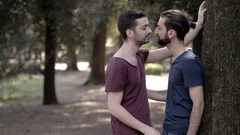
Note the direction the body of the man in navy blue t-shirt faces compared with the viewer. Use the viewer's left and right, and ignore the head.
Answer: facing to the left of the viewer

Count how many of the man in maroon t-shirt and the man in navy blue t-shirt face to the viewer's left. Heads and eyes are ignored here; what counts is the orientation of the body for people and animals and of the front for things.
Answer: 1

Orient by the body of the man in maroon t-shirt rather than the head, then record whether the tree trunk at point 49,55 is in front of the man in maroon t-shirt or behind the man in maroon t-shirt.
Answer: behind

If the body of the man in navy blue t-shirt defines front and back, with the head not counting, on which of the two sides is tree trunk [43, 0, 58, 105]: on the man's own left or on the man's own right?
on the man's own right

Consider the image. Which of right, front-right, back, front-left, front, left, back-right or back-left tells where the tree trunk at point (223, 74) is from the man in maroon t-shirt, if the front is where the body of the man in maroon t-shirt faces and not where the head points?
front-left

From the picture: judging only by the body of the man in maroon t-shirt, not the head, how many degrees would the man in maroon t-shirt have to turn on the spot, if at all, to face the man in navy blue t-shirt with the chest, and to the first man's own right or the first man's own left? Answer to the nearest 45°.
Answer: approximately 45° to the first man's own left

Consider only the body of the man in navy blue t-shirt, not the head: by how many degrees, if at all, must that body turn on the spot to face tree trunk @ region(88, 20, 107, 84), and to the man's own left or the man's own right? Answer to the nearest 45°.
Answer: approximately 90° to the man's own right

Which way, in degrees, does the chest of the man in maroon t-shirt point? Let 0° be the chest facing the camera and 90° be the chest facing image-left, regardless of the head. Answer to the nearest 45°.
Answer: approximately 315°

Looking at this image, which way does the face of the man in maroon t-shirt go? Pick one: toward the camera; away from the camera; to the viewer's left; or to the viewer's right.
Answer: to the viewer's right

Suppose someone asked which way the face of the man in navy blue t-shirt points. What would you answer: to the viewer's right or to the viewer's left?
to the viewer's left
